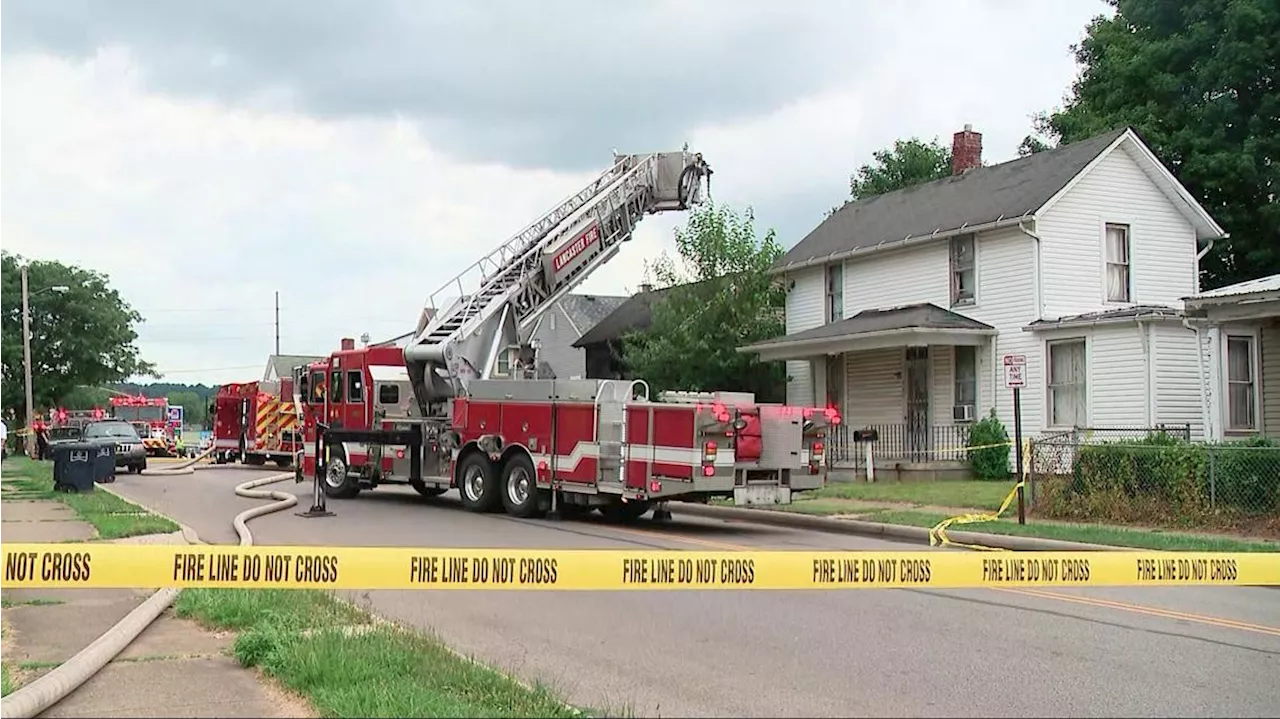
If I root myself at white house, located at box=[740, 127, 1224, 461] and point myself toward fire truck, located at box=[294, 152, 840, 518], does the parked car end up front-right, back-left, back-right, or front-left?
front-right

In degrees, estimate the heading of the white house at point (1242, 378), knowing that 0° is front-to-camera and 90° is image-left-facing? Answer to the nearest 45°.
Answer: approximately 45°

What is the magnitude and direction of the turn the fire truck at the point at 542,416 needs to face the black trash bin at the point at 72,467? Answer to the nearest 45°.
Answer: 0° — it already faces it

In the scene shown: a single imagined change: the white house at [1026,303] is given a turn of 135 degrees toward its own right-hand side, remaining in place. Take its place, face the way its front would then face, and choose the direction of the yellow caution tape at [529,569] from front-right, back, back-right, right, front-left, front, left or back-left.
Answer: back

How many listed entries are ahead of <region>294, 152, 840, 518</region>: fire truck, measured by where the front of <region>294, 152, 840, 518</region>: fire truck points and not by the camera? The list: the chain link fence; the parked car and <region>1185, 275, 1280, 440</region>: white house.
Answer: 1

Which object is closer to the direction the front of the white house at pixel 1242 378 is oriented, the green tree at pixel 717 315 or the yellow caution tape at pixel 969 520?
the yellow caution tape

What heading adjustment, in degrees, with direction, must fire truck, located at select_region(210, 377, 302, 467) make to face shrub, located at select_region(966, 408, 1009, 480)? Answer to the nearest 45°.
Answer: approximately 180°

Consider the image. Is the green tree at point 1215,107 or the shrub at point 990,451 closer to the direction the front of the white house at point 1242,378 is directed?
the shrub

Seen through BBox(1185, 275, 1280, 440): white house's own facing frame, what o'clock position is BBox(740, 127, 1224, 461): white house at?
BBox(740, 127, 1224, 461): white house is roughly at 2 o'clock from BBox(1185, 275, 1280, 440): white house.

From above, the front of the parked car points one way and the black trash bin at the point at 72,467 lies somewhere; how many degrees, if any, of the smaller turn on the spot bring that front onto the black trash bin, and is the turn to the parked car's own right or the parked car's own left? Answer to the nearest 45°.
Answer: approximately 45° to the parked car's own right

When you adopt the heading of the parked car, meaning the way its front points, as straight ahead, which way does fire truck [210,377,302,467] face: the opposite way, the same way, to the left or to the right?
the opposite way

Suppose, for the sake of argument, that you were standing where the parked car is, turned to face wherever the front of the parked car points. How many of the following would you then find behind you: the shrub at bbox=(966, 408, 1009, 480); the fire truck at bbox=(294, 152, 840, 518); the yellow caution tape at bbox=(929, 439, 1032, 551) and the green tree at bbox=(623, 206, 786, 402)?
0

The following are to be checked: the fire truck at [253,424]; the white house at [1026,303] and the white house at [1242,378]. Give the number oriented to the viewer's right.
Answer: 0

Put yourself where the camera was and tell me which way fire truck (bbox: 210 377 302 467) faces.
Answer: facing away from the viewer and to the left of the viewer

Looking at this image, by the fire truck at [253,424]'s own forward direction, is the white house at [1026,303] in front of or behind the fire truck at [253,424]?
behind

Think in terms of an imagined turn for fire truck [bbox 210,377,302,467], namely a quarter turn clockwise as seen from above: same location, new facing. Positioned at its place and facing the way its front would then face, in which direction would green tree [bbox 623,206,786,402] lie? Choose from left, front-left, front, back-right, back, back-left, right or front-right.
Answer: right

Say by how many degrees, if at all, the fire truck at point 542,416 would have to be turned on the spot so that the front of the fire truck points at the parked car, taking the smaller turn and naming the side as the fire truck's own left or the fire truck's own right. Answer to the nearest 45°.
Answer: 0° — it already faces it

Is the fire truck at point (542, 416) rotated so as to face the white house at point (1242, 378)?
no
